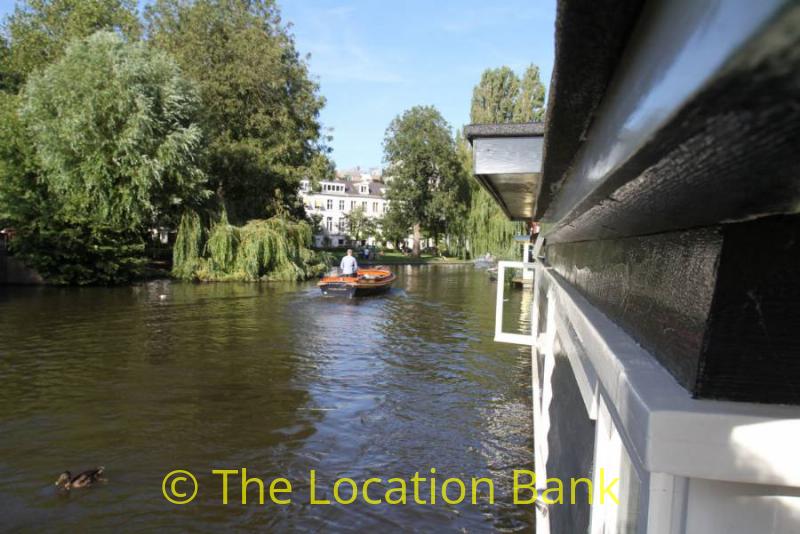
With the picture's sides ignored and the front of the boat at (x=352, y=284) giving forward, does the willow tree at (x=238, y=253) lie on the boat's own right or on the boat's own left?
on the boat's own left

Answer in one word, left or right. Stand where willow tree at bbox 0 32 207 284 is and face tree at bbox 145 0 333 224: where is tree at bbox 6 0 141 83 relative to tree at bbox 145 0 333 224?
left

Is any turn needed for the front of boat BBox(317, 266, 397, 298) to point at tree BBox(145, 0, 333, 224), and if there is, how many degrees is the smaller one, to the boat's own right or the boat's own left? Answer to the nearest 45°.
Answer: approximately 90° to the boat's own left

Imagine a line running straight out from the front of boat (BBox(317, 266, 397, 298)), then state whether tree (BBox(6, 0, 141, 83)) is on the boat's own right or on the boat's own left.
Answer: on the boat's own left

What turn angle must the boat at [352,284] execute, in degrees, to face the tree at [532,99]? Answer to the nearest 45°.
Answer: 0° — it already faces it

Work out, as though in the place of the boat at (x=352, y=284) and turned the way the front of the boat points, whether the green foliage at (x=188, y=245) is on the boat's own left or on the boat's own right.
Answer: on the boat's own left

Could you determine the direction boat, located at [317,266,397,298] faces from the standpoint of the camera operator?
facing away from the viewer and to the right of the viewer
